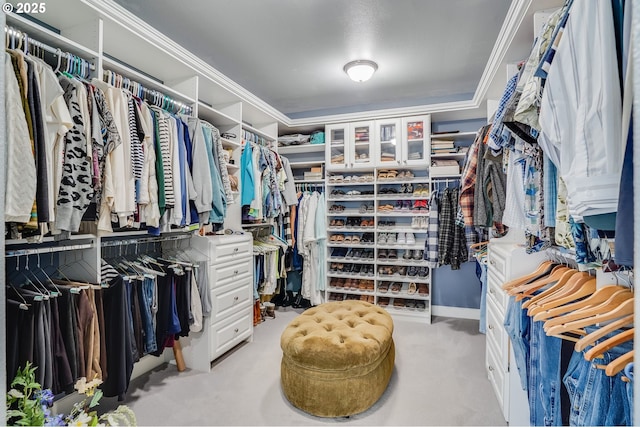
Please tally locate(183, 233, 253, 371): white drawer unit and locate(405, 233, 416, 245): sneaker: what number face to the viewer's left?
0

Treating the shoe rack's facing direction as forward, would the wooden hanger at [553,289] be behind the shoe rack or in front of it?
in front

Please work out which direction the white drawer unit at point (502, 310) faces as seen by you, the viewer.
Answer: facing to the left of the viewer

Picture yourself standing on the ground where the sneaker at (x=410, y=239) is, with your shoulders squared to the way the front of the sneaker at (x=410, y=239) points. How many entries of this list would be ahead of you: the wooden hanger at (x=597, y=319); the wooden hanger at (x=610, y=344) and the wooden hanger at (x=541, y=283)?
3

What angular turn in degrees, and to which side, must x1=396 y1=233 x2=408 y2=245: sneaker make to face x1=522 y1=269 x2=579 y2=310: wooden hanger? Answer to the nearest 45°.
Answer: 0° — it already faces it

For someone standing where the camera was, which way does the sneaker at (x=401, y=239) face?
facing the viewer

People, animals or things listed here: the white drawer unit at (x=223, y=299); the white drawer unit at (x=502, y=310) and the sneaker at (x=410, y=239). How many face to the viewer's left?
1

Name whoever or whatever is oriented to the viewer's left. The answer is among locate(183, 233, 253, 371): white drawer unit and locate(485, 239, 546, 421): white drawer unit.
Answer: locate(485, 239, 546, 421): white drawer unit

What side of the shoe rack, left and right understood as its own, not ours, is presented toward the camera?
front

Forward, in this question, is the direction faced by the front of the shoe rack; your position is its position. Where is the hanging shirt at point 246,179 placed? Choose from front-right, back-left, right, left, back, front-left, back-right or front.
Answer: front-right

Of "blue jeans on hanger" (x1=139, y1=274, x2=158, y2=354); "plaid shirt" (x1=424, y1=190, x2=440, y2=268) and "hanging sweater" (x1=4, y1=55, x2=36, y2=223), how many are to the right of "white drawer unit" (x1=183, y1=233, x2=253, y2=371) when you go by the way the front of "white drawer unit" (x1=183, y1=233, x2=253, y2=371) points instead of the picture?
2

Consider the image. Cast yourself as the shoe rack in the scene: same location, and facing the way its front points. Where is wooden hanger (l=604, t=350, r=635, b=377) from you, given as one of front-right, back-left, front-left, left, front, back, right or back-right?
front

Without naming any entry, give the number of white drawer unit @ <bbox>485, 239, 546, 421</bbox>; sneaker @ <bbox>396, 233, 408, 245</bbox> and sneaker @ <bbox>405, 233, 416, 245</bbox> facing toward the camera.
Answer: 2

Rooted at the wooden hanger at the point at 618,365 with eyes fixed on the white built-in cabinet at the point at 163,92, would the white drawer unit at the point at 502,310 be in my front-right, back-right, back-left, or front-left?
front-right

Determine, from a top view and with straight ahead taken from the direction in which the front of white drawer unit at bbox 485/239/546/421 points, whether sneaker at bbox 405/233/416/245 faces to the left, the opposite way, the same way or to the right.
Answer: to the left

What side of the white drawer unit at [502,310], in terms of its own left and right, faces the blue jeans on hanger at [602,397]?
left

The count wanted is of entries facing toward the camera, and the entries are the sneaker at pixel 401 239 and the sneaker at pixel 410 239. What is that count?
2

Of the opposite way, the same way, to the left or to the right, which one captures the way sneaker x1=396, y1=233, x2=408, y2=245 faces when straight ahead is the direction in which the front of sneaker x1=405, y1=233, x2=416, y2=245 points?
the same way
